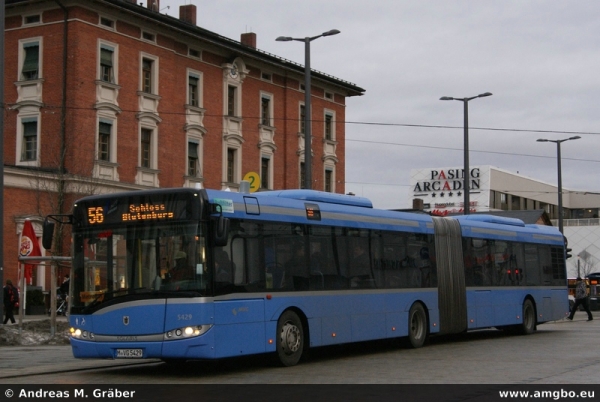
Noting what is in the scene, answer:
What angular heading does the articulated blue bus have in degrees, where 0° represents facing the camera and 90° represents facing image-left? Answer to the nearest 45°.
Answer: approximately 45°

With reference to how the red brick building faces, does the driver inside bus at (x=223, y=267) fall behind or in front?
in front

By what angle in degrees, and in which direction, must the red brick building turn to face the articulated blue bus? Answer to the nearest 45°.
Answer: approximately 45° to its right

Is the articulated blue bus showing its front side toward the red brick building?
no

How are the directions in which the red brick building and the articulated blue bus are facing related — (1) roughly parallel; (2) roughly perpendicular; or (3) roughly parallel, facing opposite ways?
roughly perpendicular

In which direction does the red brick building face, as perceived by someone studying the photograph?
facing the viewer and to the right of the viewer

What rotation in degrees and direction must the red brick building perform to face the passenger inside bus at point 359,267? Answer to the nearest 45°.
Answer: approximately 45° to its right

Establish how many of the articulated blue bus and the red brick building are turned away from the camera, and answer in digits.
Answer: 0

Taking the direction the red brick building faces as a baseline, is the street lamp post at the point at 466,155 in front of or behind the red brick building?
in front

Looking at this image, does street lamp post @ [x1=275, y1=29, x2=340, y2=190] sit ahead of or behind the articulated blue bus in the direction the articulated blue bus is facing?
behind

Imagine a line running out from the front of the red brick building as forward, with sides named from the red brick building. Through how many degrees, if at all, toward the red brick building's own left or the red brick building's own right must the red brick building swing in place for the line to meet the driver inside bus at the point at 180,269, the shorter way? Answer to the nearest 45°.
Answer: approximately 45° to the red brick building's own right

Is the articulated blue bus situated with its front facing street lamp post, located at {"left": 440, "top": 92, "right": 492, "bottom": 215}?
no
